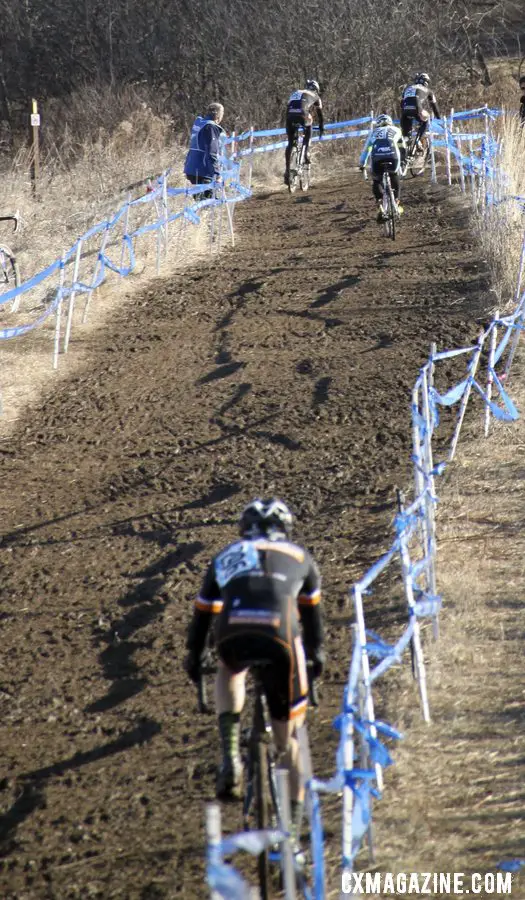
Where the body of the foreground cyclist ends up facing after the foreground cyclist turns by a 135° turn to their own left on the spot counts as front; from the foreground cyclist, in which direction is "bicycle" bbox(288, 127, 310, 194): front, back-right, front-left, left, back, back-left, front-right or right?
back-right

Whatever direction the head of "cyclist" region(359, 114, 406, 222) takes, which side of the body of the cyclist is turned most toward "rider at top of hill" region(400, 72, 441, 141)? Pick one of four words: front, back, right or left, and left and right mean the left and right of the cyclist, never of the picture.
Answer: front

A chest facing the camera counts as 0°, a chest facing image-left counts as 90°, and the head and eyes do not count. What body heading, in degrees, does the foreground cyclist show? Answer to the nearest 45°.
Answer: approximately 180°

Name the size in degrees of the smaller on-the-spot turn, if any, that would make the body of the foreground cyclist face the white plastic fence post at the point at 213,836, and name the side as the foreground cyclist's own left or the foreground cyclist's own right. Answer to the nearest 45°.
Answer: approximately 180°

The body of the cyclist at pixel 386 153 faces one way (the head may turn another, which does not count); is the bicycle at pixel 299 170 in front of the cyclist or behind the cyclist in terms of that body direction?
in front

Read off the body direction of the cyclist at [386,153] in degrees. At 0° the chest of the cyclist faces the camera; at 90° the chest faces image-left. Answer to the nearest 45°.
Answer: approximately 180°

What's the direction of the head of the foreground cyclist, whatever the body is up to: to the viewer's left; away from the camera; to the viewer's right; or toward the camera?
away from the camera

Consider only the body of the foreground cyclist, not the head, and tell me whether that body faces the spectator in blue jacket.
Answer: yes

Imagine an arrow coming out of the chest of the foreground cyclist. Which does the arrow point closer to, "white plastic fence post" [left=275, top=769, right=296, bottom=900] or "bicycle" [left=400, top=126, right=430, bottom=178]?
the bicycle

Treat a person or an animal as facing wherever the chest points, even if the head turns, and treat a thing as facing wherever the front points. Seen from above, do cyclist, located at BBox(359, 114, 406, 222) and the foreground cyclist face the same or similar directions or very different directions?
same or similar directions
